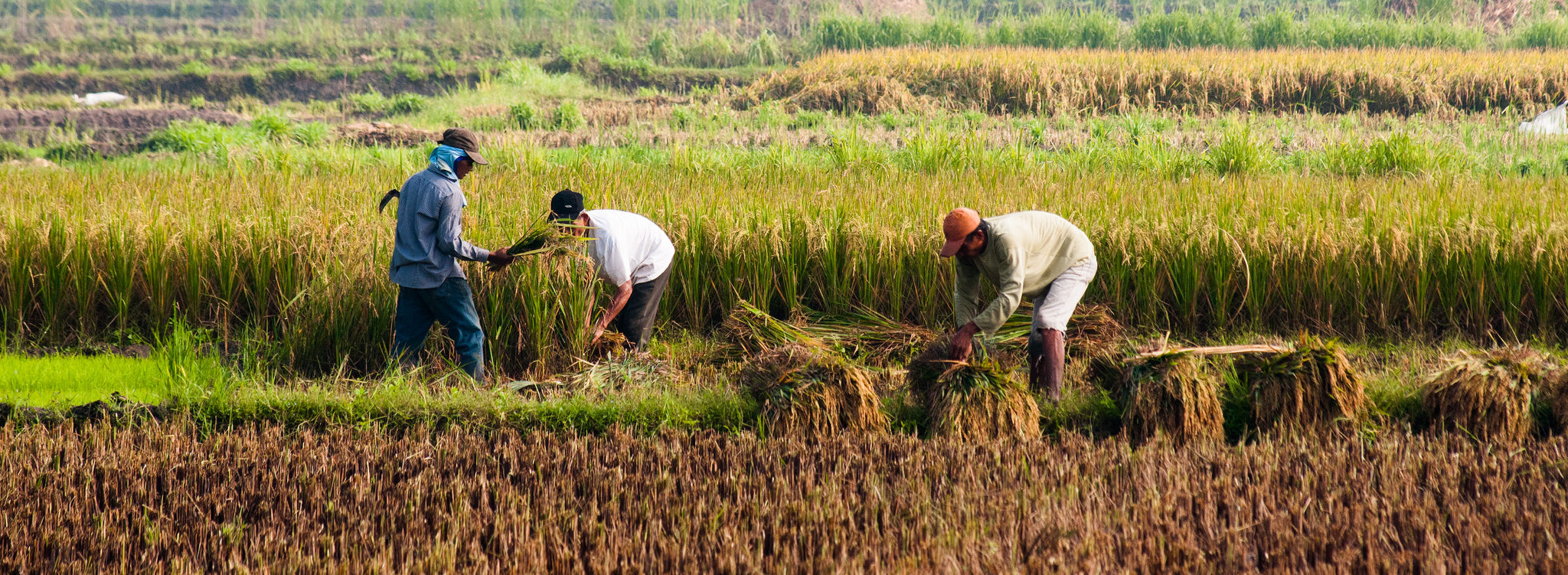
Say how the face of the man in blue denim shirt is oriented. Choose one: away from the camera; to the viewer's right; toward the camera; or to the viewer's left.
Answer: to the viewer's right

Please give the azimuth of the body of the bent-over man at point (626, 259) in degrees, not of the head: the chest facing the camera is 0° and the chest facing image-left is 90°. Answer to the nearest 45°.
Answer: approximately 90°

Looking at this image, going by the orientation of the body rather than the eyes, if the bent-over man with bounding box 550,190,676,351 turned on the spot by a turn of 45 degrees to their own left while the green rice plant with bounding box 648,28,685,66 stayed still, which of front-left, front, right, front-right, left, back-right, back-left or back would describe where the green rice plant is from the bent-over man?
back-right

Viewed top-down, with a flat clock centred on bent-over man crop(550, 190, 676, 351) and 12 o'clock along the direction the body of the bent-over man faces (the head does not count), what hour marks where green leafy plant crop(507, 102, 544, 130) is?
The green leafy plant is roughly at 3 o'clock from the bent-over man.

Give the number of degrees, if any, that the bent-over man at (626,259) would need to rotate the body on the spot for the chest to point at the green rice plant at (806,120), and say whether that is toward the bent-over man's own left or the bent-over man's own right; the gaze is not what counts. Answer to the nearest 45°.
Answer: approximately 90° to the bent-over man's own right

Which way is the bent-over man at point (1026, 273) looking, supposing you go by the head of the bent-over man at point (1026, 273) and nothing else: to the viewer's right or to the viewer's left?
to the viewer's left

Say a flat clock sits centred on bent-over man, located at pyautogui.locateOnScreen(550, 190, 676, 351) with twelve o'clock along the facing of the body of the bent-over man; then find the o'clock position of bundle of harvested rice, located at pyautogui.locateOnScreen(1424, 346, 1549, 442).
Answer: The bundle of harvested rice is roughly at 7 o'clock from the bent-over man.

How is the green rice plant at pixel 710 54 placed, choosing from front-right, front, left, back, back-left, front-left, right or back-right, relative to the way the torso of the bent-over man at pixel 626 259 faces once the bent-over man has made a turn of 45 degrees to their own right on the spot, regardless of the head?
front-right

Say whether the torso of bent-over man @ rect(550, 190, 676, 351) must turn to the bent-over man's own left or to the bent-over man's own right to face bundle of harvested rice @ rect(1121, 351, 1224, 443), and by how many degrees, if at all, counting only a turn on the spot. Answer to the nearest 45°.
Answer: approximately 135° to the bent-over man's own left

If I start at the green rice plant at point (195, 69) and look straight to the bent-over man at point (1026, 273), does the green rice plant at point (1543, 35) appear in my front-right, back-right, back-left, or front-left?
front-left

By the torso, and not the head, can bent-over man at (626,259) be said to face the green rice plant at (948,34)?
no

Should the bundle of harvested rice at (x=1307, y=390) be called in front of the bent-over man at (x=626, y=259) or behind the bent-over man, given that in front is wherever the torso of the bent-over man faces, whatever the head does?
behind

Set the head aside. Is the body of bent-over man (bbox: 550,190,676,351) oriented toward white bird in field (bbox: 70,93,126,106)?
no

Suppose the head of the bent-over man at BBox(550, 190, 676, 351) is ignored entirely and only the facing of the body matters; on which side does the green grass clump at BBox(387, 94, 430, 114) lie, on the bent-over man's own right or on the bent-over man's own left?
on the bent-over man's own right
